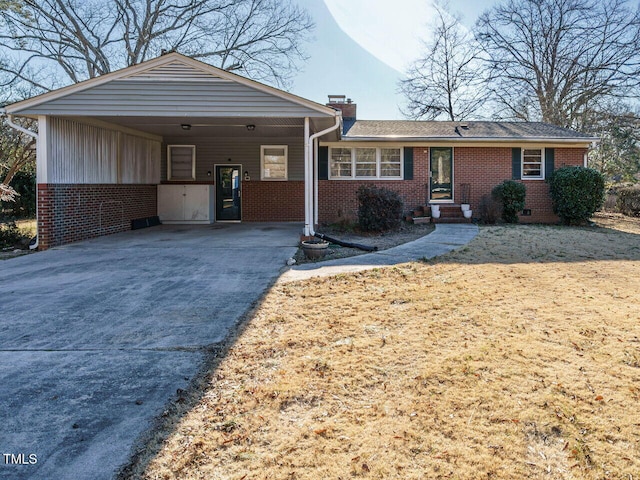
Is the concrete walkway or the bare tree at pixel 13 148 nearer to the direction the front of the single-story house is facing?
the concrete walkway

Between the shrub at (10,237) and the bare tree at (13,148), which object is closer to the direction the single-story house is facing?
the shrub

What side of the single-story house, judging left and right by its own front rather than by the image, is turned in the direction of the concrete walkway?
front

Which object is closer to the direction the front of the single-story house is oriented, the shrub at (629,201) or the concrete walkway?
the concrete walkway

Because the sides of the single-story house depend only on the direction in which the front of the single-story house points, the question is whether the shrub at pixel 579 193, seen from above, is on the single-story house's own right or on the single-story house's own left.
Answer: on the single-story house's own left

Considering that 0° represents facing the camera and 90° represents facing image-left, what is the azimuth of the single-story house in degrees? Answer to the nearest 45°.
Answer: approximately 0°

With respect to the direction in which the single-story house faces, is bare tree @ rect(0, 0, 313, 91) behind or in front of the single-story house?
behind
